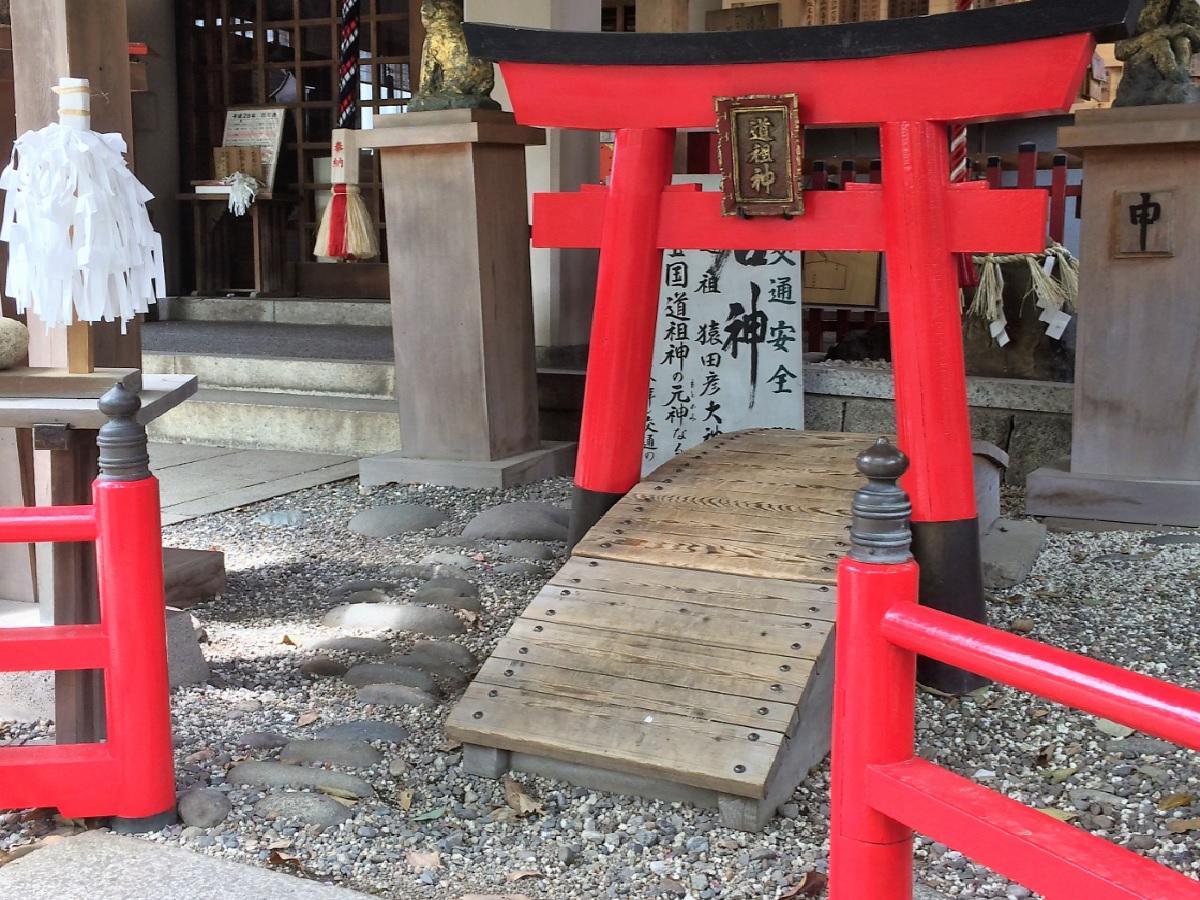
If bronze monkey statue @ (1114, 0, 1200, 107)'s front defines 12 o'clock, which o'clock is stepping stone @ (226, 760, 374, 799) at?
The stepping stone is roughly at 1 o'clock from the bronze monkey statue.

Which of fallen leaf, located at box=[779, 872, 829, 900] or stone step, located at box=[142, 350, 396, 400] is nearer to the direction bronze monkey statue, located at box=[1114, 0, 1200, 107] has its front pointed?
the fallen leaf

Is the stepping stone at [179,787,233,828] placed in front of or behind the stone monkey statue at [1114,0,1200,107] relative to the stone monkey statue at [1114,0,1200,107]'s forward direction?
in front

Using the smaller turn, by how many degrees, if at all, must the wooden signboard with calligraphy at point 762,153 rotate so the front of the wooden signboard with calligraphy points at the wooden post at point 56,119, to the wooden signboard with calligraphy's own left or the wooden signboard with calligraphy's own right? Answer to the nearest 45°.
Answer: approximately 90° to the wooden signboard with calligraphy's own right

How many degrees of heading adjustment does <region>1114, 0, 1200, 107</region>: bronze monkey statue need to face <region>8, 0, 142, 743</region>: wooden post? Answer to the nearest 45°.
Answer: approximately 45° to its right

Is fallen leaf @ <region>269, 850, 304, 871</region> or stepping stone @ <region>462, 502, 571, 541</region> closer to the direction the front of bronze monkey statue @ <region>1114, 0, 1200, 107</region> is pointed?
the fallen leaf

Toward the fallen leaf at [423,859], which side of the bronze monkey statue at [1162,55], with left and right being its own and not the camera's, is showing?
front

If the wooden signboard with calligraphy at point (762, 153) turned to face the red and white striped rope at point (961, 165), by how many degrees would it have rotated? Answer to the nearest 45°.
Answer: approximately 135° to its left
